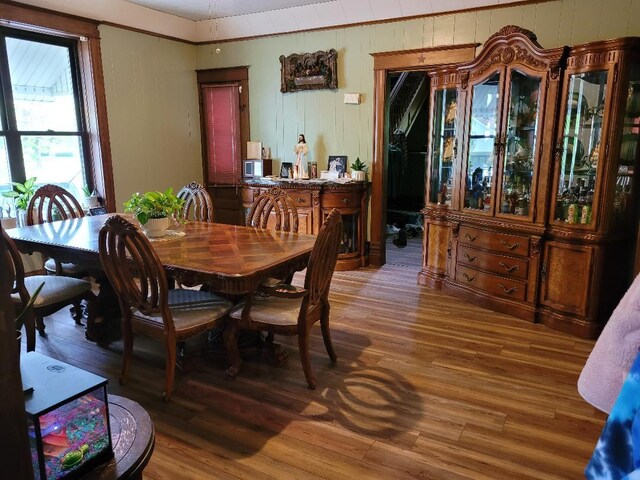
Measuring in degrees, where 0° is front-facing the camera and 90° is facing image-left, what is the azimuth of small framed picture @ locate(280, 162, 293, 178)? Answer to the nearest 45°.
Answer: approximately 0°

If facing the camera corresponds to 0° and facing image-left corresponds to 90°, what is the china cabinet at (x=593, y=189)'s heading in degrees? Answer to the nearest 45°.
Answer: approximately 45°

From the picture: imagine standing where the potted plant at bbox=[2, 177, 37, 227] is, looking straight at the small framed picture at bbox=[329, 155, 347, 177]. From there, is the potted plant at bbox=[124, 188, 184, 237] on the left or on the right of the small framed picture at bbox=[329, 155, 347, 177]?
right

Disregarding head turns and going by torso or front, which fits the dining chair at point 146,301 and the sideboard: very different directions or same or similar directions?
very different directions

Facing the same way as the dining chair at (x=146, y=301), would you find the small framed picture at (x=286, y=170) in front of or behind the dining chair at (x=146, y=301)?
in front

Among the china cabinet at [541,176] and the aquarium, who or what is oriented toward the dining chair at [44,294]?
the china cabinet

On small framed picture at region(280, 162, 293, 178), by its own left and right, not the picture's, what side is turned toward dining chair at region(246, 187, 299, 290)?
front

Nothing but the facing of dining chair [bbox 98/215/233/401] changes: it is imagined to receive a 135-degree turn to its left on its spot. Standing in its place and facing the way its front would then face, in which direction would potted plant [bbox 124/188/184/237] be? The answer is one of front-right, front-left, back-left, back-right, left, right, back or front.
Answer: right

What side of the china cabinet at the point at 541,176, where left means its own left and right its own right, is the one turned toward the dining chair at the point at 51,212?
front

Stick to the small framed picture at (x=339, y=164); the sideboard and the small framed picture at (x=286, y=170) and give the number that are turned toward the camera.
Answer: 3
